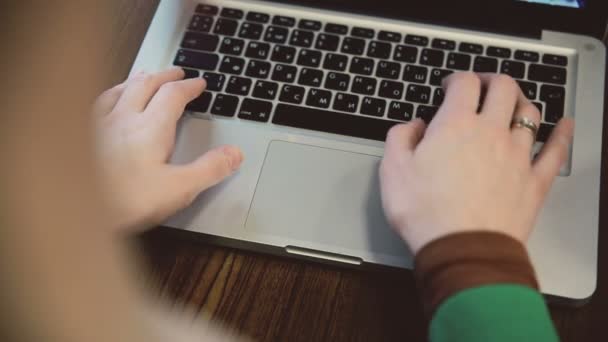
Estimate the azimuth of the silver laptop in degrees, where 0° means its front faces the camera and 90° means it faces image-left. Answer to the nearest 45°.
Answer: approximately 0°
